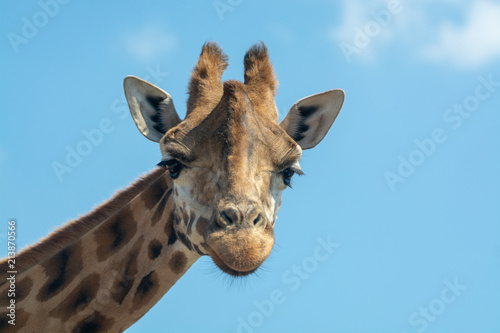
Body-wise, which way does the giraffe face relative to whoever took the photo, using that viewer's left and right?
facing the viewer and to the right of the viewer
